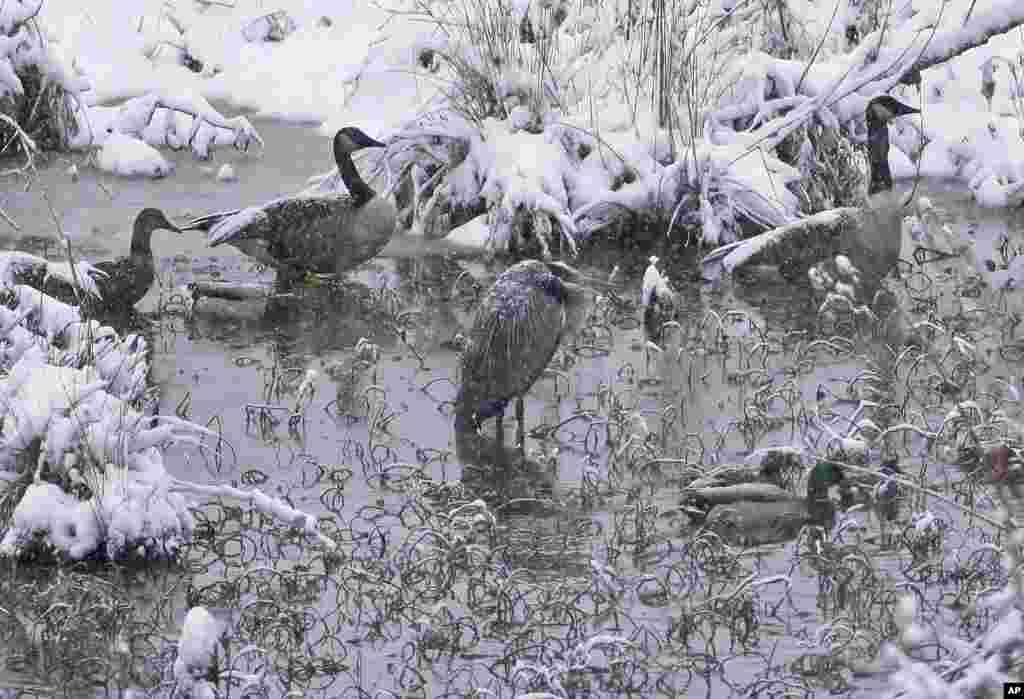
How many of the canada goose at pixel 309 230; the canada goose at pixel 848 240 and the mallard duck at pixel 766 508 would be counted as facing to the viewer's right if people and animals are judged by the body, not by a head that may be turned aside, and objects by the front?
3

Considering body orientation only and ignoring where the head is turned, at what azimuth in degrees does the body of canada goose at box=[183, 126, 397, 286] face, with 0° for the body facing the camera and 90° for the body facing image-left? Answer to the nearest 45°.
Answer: approximately 270°

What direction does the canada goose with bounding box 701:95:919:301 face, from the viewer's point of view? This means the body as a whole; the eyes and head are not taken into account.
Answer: to the viewer's right

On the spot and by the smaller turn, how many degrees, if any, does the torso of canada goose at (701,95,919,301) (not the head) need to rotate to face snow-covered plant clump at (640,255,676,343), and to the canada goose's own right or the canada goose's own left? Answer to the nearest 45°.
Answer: approximately 135° to the canada goose's own right

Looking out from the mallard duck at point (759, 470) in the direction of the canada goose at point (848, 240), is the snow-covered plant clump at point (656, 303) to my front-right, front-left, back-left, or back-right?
front-left

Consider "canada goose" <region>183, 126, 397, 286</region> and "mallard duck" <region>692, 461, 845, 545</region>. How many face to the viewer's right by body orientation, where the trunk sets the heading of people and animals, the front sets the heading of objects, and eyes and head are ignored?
2

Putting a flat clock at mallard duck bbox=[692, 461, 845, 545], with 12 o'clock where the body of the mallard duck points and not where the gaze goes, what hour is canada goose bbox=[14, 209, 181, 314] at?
The canada goose is roughly at 7 o'clock from the mallard duck.

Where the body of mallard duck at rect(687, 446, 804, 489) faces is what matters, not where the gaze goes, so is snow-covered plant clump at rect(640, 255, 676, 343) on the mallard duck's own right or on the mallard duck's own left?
on the mallard duck's own left

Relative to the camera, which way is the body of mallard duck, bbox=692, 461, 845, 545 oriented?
to the viewer's right

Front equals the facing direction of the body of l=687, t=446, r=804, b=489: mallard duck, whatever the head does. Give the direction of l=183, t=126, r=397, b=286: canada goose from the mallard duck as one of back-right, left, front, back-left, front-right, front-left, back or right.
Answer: back-left

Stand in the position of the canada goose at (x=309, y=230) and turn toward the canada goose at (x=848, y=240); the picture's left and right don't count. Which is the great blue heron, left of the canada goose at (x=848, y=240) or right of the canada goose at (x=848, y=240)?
right

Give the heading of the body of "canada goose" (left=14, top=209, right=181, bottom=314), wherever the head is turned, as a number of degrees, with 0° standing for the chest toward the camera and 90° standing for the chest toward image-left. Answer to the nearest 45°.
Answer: approximately 270°

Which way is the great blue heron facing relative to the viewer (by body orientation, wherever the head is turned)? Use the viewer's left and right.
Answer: facing to the right of the viewer
